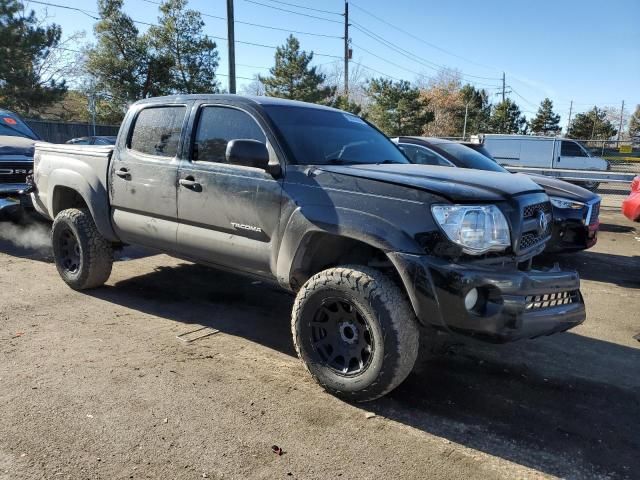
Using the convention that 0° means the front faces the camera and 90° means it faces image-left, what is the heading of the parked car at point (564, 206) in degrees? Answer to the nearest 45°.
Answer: approximately 315°

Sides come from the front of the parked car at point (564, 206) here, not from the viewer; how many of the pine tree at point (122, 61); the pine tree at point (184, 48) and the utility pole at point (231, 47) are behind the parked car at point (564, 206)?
3

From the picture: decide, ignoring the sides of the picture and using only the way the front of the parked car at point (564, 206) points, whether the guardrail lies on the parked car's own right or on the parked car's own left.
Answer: on the parked car's own left

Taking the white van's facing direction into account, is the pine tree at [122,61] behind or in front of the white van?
behind

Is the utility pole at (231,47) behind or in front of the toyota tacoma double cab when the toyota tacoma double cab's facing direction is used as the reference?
behind

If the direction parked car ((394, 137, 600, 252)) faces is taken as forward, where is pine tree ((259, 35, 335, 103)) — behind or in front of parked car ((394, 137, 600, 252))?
behind

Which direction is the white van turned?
to the viewer's right

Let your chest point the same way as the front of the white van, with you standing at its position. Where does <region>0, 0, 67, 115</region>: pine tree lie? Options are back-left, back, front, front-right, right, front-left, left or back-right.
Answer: back

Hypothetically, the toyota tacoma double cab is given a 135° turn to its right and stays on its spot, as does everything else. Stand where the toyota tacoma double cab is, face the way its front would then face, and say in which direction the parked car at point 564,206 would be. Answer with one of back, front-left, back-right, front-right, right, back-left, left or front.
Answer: back-right

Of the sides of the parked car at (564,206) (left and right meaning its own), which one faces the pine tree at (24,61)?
back

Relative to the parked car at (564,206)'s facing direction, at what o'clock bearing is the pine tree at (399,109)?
The pine tree is roughly at 7 o'clock from the parked car.

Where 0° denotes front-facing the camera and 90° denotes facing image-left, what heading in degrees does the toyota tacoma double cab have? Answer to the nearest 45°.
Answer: approximately 315°
